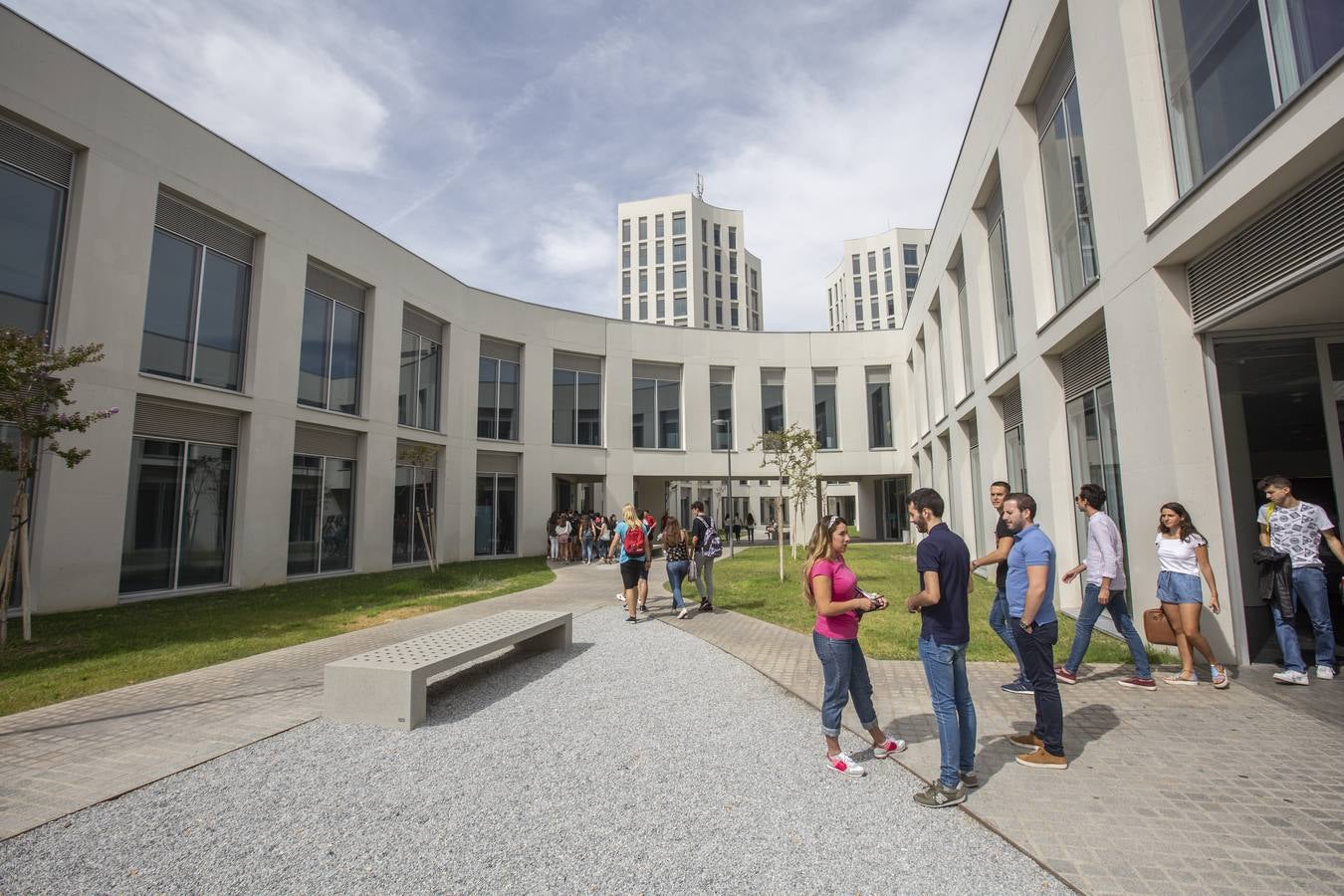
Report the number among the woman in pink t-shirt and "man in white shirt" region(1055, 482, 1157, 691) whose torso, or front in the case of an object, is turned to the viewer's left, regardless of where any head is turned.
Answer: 1

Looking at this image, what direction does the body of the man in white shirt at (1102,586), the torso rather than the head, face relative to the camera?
to the viewer's left

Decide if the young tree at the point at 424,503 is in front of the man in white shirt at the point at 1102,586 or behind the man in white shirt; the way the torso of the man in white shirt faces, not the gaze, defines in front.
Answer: in front

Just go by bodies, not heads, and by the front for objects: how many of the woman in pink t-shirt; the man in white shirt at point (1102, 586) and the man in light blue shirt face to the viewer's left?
2

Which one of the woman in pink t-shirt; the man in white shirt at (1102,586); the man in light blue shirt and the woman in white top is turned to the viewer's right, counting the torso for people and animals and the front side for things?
the woman in pink t-shirt

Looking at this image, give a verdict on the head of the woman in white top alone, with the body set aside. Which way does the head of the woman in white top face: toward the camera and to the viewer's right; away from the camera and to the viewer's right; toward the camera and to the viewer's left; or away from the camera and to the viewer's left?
toward the camera and to the viewer's left

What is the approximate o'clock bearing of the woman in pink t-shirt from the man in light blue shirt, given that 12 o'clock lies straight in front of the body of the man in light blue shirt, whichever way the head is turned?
The woman in pink t-shirt is roughly at 11 o'clock from the man in light blue shirt.

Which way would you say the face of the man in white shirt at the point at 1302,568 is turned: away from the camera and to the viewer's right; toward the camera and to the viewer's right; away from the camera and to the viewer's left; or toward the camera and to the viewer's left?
toward the camera and to the viewer's left

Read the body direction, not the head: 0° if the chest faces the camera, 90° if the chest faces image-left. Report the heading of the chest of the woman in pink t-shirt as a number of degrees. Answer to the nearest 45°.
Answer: approximately 270°

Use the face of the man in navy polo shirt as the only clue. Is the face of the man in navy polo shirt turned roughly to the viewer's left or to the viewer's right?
to the viewer's left

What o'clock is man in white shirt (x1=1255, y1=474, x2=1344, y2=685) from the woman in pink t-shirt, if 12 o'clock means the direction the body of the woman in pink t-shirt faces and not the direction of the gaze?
The man in white shirt is roughly at 11 o'clock from the woman in pink t-shirt.

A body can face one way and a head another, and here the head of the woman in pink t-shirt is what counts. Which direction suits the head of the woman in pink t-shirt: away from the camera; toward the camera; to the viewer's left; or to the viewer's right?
to the viewer's right

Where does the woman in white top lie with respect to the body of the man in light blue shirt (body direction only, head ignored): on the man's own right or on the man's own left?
on the man's own right

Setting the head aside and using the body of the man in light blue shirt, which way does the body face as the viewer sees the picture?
to the viewer's left

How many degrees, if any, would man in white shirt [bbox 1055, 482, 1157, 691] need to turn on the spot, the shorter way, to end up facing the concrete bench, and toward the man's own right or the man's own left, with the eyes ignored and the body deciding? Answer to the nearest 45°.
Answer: approximately 45° to the man's own left
